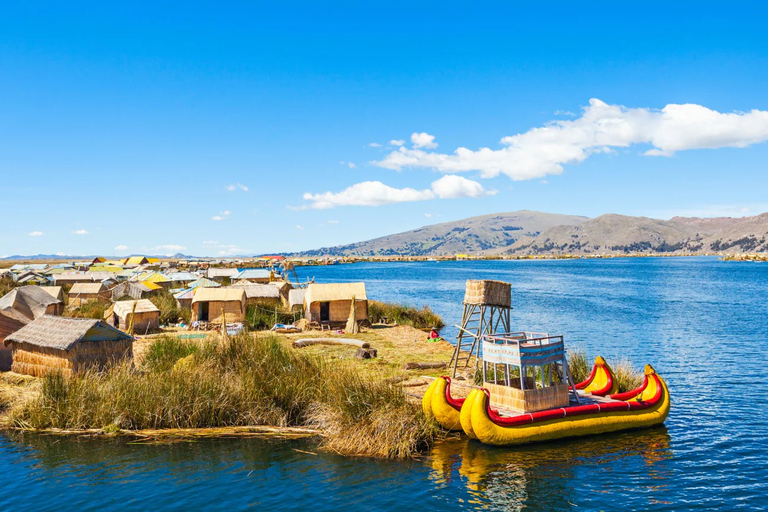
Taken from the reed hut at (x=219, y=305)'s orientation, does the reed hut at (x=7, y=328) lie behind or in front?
in front

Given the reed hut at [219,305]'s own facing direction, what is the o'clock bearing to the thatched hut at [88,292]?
The thatched hut is roughly at 5 o'clock from the reed hut.

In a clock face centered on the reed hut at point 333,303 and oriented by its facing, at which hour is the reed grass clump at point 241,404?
The reed grass clump is roughly at 12 o'clock from the reed hut.

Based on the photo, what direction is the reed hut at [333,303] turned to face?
toward the camera

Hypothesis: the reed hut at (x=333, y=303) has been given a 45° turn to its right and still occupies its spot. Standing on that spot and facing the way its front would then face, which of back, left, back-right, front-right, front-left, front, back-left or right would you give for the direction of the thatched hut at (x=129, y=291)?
right

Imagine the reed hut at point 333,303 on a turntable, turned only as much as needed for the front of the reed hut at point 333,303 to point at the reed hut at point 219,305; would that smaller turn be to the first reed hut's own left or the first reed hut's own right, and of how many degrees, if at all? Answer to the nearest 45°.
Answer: approximately 90° to the first reed hut's own right

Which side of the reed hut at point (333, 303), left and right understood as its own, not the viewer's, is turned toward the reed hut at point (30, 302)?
right

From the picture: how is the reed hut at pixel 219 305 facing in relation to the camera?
toward the camera

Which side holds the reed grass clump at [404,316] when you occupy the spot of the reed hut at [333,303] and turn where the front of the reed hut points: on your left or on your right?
on your left

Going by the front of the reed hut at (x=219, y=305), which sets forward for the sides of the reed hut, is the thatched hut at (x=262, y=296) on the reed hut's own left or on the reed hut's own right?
on the reed hut's own left

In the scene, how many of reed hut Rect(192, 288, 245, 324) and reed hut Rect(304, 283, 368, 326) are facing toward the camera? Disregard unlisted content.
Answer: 2

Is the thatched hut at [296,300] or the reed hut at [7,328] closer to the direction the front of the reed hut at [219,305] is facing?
the reed hut

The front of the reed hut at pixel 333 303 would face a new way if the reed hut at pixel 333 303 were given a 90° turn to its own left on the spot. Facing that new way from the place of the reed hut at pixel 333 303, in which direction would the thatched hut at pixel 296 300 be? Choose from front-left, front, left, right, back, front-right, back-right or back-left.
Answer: back-left

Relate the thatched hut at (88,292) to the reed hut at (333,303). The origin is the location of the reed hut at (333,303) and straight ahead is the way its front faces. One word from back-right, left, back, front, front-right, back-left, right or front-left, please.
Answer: back-right

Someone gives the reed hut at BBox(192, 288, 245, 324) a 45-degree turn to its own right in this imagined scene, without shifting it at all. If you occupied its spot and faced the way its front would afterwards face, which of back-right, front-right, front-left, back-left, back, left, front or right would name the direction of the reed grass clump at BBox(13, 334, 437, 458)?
front-left

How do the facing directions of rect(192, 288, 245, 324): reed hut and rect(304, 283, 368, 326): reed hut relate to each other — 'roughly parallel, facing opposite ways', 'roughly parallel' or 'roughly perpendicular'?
roughly parallel
